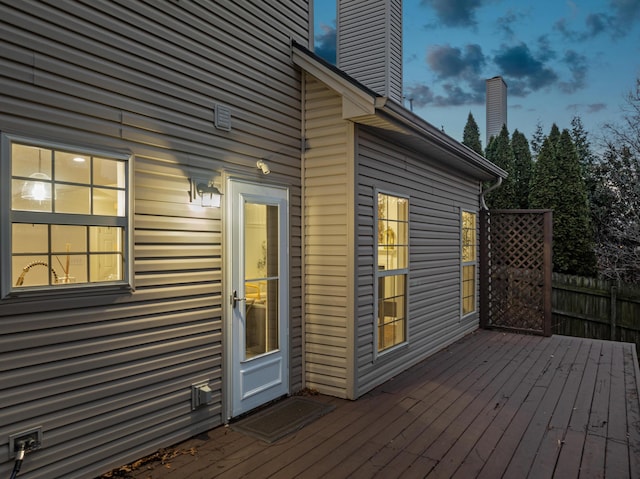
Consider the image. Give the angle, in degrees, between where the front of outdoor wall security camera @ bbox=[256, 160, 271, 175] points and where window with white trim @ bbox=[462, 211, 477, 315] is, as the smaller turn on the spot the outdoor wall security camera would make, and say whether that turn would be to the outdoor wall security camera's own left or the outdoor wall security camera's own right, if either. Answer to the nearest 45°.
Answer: approximately 90° to the outdoor wall security camera's own left

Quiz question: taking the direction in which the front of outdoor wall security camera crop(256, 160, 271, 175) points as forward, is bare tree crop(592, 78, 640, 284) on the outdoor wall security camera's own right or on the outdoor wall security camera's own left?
on the outdoor wall security camera's own left

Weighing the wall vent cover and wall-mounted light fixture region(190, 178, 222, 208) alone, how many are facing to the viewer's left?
0

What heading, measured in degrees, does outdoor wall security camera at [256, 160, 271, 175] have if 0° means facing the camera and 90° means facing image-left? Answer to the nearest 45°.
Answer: approximately 315°

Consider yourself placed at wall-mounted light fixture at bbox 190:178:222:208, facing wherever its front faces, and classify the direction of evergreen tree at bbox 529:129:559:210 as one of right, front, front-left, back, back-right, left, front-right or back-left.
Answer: left

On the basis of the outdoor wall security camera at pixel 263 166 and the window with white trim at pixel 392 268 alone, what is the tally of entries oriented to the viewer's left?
0

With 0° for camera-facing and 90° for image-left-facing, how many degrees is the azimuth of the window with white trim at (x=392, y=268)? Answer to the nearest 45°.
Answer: approximately 315°

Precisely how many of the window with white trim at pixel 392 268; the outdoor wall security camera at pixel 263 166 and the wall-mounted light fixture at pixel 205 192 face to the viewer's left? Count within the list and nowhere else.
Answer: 0

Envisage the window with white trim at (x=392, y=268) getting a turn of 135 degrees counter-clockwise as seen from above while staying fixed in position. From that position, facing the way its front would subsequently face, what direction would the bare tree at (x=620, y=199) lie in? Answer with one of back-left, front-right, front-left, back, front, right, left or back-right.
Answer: front-right

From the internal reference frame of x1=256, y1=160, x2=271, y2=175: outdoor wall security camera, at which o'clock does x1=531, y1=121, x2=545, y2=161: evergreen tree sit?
The evergreen tree is roughly at 9 o'clock from the outdoor wall security camera.
